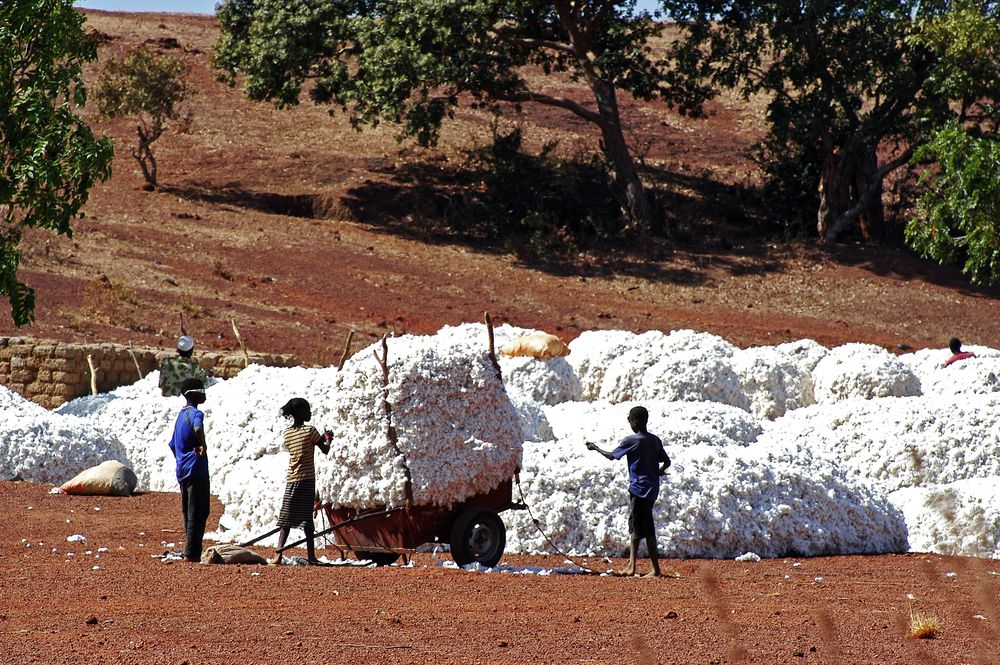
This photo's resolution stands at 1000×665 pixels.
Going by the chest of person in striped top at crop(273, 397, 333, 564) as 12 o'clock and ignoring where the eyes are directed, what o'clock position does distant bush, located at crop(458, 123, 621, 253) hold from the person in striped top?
The distant bush is roughly at 11 o'clock from the person in striped top.

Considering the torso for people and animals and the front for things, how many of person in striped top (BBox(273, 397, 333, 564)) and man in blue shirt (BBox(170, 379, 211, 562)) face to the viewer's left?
0

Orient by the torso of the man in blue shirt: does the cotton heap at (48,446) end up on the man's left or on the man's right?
on the man's left

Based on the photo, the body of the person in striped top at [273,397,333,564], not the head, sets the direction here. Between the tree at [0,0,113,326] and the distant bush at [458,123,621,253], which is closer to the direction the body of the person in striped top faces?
the distant bush

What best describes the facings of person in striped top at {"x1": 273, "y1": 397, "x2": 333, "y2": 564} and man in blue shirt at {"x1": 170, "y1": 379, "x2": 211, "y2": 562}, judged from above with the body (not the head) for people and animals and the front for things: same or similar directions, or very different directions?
same or similar directions

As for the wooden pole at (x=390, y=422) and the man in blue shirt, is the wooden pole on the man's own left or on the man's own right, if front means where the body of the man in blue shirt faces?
on the man's own right

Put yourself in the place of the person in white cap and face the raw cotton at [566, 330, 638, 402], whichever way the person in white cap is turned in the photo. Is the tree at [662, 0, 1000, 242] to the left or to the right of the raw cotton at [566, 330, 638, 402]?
left

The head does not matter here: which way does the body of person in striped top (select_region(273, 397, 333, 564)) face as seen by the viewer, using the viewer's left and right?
facing away from the viewer and to the right of the viewer

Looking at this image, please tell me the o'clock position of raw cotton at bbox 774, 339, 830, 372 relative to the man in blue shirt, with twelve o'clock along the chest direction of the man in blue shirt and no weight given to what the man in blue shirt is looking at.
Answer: The raw cotton is roughly at 12 o'clock from the man in blue shirt.

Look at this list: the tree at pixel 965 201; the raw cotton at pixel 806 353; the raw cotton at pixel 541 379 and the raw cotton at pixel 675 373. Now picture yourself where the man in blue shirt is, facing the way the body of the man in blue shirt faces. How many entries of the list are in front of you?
4

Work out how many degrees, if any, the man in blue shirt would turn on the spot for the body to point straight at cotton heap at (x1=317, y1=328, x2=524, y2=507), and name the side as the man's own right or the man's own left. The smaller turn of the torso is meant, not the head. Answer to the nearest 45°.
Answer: approximately 45° to the man's own right

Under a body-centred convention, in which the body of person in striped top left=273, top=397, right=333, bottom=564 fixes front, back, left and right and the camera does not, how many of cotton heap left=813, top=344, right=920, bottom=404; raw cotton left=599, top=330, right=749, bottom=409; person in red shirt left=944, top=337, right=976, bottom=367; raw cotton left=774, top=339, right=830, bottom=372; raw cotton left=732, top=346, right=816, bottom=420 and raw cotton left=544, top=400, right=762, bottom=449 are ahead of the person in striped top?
6

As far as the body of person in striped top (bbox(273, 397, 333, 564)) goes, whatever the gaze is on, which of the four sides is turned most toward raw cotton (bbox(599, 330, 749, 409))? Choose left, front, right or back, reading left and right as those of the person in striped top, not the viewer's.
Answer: front

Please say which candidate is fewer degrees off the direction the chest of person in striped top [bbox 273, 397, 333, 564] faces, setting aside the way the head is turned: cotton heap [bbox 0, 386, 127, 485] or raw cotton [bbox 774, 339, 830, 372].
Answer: the raw cotton

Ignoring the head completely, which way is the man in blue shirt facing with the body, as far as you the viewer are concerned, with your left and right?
facing away from the viewer and to the right of the viewer

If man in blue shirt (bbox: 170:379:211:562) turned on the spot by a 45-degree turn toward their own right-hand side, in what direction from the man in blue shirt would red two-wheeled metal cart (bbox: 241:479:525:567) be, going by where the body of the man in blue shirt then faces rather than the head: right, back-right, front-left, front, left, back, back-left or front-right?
front

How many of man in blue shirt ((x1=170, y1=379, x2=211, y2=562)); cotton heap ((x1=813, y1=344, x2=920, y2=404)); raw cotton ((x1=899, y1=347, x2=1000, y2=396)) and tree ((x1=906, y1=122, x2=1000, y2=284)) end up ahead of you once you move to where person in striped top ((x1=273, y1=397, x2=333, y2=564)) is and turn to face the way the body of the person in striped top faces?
3

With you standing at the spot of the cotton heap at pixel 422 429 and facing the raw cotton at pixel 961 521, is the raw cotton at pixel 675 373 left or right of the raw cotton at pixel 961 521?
left
